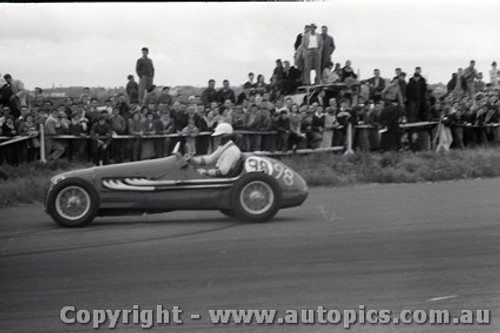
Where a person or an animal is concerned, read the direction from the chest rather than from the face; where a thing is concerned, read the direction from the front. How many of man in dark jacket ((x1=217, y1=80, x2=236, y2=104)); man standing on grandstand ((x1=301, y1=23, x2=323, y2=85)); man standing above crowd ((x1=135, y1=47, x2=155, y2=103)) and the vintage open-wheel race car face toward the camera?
3

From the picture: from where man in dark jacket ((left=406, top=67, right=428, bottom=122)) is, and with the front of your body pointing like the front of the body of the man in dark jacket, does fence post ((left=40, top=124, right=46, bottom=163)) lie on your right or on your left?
on your right

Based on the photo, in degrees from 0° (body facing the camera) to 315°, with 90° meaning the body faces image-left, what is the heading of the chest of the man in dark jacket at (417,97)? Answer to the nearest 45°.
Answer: approximately 0°
